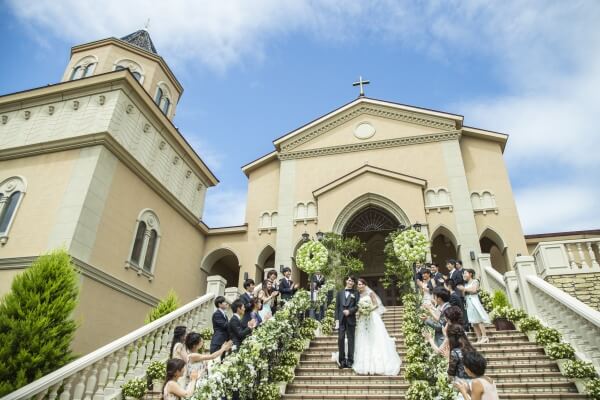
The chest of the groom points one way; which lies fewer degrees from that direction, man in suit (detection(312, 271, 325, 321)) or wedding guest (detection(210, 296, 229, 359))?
the wedding guest

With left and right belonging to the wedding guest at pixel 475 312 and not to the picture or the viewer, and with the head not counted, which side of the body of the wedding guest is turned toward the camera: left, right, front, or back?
left

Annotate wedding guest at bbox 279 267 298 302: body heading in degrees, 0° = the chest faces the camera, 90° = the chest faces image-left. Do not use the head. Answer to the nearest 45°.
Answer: approximately 315°

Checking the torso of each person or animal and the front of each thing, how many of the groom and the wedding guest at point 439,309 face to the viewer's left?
1

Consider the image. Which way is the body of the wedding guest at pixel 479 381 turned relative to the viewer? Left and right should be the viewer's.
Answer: facing away from the viewer and to the left of the viewer

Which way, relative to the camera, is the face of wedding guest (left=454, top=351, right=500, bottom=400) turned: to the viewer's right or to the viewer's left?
to the viewer's left

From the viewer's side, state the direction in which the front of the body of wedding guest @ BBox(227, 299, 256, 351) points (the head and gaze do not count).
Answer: to the viewer's right

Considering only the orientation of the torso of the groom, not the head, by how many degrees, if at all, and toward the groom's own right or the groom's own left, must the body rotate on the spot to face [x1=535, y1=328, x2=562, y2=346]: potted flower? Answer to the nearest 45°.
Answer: approximately 90° to the groom's own left

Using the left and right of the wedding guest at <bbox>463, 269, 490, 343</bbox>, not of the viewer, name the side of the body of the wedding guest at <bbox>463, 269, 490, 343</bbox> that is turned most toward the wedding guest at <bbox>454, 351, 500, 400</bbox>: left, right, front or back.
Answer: left

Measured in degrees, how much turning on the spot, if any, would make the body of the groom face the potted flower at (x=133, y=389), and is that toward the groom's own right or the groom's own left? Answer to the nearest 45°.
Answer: approximately 90° to the groom's own right

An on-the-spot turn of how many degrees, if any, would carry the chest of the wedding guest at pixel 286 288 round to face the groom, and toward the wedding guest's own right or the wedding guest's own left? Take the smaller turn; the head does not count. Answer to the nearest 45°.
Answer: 0° — they already face them

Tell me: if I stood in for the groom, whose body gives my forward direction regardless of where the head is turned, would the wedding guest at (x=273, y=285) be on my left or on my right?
on my right

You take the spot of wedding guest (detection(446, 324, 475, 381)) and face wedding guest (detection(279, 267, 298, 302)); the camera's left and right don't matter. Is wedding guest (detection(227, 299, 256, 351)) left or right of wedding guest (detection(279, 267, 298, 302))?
left

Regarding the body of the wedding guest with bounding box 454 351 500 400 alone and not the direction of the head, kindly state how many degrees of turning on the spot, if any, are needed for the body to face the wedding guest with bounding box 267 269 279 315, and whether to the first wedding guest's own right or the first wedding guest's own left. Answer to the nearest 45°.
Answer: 0° — they already face them

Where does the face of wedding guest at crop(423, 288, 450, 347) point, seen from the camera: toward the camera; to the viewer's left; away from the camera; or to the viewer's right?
to the viewer's left

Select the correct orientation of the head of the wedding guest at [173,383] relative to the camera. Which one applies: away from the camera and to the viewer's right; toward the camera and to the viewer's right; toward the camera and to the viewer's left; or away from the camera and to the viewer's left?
away from the camera and to the viewer's right
